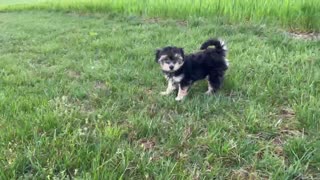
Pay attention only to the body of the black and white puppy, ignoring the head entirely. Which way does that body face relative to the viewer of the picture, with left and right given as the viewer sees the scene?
facing the viewer and to the left of the viewer
